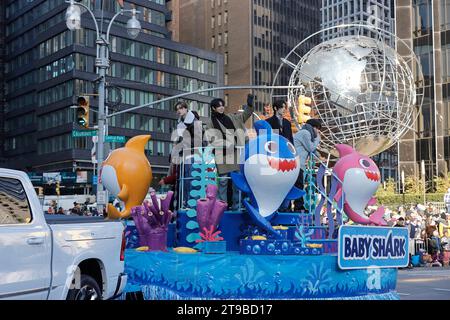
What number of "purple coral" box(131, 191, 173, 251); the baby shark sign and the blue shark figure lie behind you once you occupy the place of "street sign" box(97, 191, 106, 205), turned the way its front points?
0

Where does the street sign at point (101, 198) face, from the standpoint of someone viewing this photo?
facing the viewer

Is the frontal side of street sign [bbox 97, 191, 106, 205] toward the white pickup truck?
yes

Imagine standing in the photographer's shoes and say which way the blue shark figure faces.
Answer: facing the viewer and to the right of the viewer

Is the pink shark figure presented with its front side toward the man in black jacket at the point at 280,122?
no

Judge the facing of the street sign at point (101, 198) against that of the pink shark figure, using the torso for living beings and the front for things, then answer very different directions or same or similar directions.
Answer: same or similar directions

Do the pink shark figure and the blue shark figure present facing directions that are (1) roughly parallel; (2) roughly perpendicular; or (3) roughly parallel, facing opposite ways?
roughly parallel

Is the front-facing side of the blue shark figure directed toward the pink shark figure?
no

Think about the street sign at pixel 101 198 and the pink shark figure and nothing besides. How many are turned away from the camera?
0

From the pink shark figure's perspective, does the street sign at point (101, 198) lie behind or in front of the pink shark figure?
behind

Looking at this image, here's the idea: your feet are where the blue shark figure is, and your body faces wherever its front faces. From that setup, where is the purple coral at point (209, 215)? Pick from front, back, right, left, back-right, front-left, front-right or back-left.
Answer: back-right

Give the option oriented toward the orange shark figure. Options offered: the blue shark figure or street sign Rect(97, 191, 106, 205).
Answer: the street sign

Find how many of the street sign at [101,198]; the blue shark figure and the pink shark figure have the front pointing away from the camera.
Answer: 0

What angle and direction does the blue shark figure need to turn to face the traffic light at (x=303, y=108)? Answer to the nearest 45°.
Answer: approximately 135° to its left

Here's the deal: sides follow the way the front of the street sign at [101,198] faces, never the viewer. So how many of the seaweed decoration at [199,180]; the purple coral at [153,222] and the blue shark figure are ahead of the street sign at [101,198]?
3

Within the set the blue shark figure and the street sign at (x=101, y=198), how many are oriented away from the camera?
0
